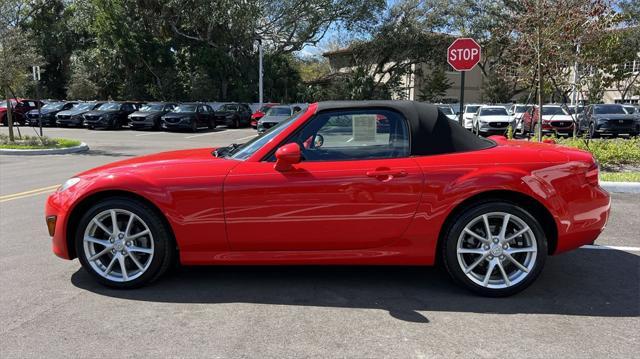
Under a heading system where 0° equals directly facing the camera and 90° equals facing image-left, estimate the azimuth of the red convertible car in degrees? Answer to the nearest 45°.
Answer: approximately 90°

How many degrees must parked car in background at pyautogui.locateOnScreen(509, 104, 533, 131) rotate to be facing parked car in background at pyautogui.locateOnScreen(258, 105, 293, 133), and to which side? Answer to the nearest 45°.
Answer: approximately 45° to its right

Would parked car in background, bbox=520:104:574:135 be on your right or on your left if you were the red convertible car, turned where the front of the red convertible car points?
on your right

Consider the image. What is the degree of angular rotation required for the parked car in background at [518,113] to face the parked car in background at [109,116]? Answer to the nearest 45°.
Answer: approximately 45° to its right

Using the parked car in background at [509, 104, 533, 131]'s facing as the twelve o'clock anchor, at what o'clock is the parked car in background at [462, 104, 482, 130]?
the parked car in background at [462, 104, 482, 130] is roughly at 3 o'clock from the parked car in background at [509, 104, 533, 131].

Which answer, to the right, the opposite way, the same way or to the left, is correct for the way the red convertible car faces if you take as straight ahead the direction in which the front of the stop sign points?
to the right

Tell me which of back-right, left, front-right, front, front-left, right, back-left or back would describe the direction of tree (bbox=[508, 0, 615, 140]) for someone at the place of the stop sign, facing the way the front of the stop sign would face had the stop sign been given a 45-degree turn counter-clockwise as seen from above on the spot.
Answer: left

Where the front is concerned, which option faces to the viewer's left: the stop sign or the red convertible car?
the red convertible car

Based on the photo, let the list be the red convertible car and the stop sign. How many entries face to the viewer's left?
1

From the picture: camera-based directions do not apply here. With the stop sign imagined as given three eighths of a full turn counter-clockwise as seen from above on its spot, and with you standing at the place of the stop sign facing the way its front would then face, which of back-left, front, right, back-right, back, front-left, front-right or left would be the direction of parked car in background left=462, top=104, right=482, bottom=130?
front-left
